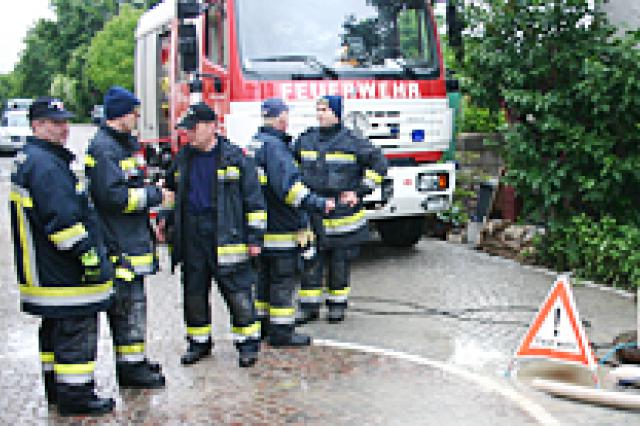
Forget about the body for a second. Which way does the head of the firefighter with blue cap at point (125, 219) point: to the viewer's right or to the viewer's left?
to the viewer's right

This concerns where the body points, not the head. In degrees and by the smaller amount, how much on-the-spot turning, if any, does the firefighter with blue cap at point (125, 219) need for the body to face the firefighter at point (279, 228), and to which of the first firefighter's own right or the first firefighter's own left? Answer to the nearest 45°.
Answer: approximately 45° to the first firefighter's own left

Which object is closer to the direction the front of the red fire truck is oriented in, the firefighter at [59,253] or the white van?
the firefighter

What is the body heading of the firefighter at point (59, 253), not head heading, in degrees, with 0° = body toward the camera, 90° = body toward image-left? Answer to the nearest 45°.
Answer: approximately 270°

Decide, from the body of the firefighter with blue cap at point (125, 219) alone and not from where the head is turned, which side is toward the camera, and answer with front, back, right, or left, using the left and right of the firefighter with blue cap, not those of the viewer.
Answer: right

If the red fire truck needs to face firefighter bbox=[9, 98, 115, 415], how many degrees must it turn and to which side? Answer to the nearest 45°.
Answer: approximately 90° to its right

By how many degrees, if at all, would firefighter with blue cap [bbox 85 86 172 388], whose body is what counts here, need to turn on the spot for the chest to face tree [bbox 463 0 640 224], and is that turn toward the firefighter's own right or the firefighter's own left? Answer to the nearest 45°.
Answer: approximately 45° to the firefighter's own left
